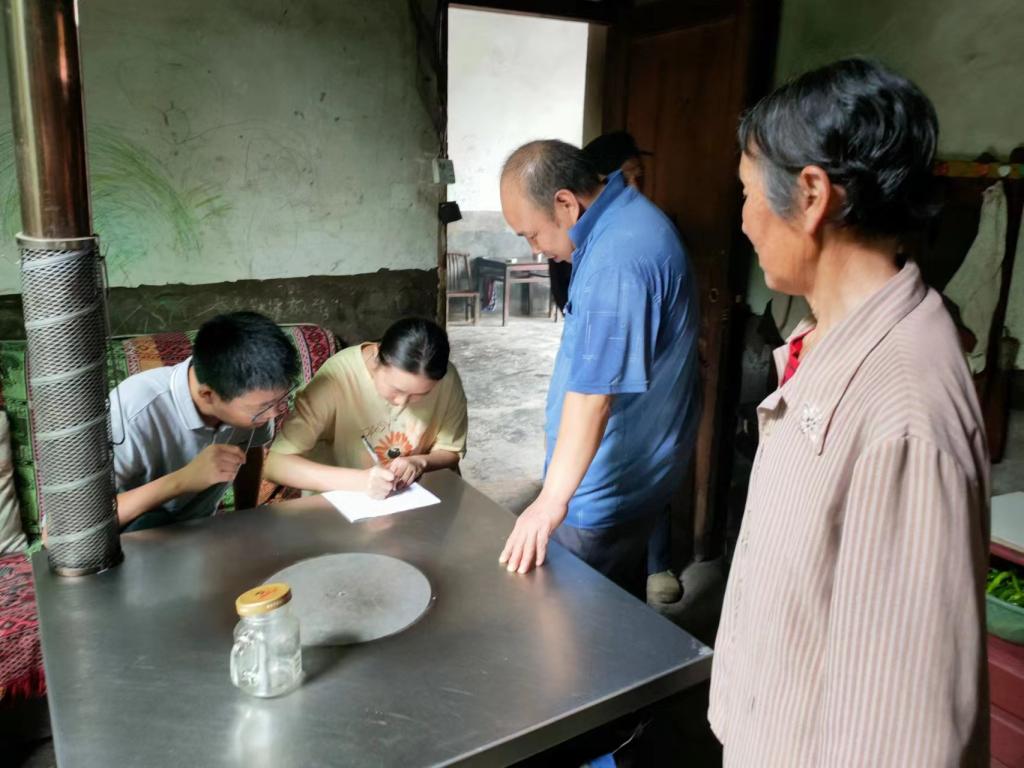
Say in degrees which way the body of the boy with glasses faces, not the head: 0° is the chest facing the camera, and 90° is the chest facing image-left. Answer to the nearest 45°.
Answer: approximately 315°

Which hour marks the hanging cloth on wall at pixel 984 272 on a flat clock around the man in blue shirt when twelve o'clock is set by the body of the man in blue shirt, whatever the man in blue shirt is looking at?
The hanging cloth on wall is roughly at 5 o'clock from the man in blue shirt.

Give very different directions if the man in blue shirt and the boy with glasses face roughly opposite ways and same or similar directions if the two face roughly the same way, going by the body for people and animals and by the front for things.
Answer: very different directions

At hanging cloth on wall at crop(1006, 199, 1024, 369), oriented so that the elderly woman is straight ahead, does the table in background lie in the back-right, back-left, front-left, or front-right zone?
back-right

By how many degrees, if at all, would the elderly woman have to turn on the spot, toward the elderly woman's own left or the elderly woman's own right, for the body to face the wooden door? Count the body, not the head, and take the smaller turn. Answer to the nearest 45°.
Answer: approximately 90° to the elderly woman's own right

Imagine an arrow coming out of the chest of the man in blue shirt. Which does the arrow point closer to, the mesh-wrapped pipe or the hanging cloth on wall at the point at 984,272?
the mesh-wrapped pipe

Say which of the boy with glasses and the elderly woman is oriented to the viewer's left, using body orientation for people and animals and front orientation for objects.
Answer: the elderly woman

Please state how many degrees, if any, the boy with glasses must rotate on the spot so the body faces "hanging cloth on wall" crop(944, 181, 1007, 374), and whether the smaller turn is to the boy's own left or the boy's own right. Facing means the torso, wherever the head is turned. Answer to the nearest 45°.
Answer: approximately 45° to the boy's own left

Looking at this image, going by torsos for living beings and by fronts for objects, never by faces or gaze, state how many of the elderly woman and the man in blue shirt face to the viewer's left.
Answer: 2

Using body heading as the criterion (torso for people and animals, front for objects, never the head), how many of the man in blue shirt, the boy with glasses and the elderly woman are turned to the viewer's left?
2

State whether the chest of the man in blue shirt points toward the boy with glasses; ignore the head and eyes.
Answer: yes

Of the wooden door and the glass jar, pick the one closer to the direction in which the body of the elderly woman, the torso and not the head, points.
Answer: the glass jar

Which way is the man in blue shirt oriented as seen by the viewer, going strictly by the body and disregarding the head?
to the viewer's left

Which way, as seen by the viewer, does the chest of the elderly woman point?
to the viewer's left

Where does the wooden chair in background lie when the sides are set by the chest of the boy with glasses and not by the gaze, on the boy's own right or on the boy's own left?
on the boy's own left

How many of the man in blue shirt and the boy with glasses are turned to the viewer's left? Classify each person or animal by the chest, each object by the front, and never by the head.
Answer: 1

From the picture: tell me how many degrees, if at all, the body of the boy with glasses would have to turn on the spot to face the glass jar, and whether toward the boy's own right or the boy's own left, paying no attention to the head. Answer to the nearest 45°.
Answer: approximately 45° to the boy's own right

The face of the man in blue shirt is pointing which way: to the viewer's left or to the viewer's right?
to the viewer's left
